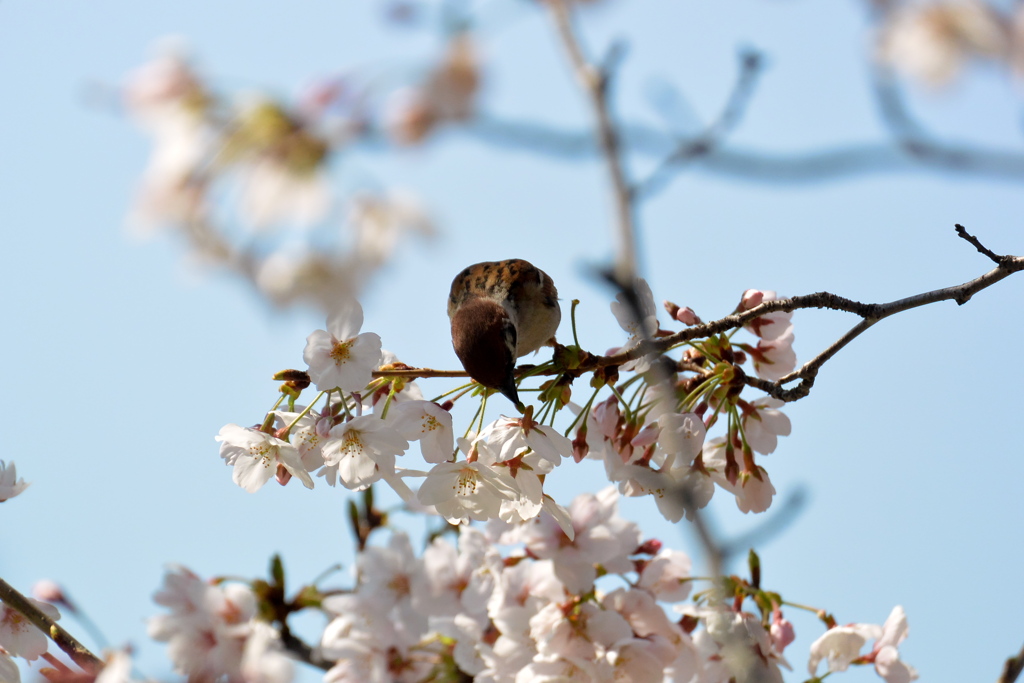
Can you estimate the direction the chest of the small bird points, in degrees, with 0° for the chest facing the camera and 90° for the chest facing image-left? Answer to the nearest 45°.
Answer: approximately 0°
